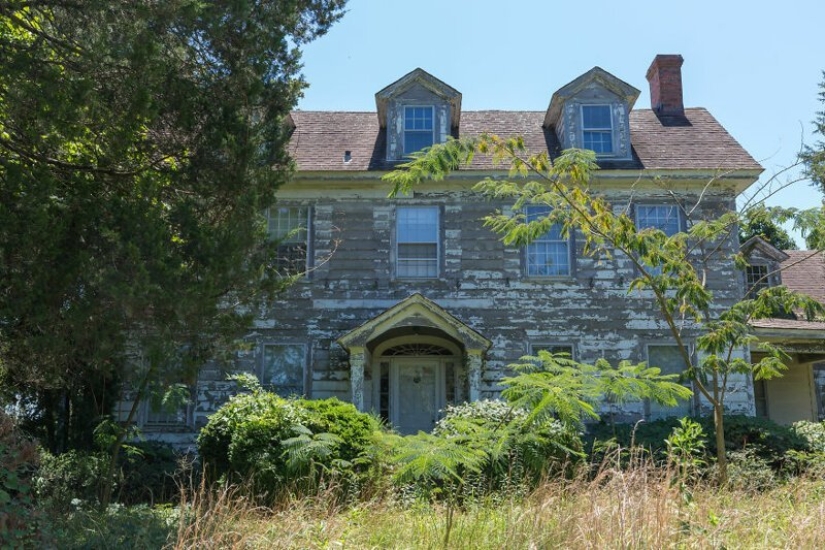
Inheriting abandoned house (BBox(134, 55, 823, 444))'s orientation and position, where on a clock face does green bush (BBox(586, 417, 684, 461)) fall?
The green bush is roughly at 10 o'clock from the abandoned house.

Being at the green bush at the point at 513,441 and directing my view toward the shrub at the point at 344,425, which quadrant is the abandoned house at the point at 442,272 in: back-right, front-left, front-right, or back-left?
front-right

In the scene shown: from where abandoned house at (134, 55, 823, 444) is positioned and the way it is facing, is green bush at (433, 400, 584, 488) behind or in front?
in front

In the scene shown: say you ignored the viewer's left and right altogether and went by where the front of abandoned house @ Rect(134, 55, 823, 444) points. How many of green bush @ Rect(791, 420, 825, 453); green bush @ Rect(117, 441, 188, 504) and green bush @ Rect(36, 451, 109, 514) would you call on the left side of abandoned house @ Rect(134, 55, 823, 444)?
1

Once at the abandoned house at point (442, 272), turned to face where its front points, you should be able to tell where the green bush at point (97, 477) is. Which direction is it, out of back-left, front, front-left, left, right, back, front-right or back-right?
front-right

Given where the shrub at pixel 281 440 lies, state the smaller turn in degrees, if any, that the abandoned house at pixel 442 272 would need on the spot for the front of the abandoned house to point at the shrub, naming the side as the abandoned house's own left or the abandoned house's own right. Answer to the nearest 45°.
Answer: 0° — it already faces it

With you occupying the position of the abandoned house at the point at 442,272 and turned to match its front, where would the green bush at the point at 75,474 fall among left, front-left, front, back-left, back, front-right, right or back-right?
front-right

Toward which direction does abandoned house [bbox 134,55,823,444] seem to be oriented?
toward the camera

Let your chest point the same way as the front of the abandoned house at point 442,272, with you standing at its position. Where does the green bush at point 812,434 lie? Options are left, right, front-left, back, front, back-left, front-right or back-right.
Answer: left

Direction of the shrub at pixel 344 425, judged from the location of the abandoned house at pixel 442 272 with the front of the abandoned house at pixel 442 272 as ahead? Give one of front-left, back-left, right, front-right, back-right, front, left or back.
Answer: front

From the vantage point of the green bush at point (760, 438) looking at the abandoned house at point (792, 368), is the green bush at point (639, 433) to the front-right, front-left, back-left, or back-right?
back-left

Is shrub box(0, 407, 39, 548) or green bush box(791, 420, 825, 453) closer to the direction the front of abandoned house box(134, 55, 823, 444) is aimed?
the shrub

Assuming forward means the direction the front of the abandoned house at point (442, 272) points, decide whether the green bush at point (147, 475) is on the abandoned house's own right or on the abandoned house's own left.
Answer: on the abandoned house's own right

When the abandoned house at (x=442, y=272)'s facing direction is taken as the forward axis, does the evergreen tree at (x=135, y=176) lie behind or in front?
in front
